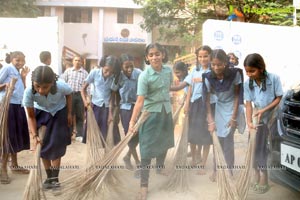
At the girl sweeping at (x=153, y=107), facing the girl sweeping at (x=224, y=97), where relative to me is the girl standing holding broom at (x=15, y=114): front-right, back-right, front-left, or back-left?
back-left

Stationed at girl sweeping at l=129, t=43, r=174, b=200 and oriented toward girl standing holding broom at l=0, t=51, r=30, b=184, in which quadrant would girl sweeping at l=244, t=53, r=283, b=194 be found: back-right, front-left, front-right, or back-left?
back-right

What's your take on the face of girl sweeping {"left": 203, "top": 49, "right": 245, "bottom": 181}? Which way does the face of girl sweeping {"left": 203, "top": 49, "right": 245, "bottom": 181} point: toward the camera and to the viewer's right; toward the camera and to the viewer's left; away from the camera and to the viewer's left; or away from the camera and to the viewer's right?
toward the camera and to the viewer's left

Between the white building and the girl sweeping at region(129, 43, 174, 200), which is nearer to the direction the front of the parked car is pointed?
the girl sweeping

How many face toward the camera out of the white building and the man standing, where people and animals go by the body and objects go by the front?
2

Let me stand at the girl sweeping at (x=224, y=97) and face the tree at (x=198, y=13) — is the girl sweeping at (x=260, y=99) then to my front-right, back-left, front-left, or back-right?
back-right

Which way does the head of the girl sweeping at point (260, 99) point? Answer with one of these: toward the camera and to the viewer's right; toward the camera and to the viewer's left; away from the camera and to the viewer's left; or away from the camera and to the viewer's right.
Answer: toward the camera and to the viewer's left

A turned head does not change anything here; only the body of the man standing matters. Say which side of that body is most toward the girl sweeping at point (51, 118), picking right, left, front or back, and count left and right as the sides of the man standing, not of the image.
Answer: front

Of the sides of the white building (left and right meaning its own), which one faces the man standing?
front

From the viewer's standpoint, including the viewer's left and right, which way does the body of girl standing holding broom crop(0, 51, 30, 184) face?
facing the viewer and to the right of the viewer

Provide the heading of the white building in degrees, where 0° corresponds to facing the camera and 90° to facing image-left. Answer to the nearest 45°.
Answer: approximately 0°

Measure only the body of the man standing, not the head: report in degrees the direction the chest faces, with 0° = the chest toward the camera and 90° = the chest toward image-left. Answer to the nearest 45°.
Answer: approximately 0°

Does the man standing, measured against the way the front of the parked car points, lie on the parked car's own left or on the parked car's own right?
on the parked car's own right

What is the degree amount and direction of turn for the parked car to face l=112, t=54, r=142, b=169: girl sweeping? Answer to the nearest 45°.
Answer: approximately 90° to its right

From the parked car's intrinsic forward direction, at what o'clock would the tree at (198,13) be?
The tree is roughly at 4 o'clock from the parked car.
